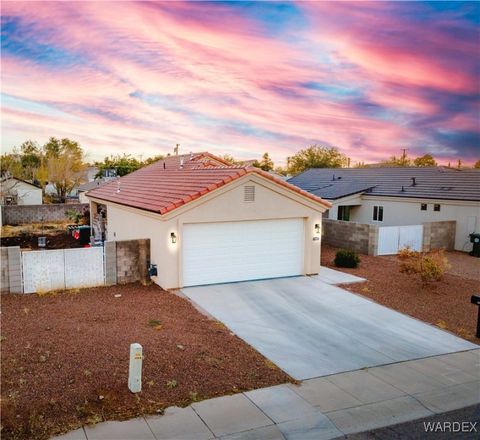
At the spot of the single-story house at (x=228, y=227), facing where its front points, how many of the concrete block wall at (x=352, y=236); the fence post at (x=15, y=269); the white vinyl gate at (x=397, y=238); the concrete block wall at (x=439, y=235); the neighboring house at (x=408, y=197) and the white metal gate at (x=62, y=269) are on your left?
4

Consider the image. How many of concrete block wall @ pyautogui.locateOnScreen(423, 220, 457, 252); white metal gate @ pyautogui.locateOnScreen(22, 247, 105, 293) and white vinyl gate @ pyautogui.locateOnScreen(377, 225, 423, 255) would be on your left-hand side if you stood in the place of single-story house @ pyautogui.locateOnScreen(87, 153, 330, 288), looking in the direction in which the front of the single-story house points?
2

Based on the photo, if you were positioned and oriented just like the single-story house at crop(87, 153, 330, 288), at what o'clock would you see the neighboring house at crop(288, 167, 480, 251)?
The neighboring house is roughly at 9 o'clock from the single-story house.

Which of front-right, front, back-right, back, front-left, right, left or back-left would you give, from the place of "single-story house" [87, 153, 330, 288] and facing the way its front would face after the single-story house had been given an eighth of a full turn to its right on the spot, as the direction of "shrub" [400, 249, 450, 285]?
left

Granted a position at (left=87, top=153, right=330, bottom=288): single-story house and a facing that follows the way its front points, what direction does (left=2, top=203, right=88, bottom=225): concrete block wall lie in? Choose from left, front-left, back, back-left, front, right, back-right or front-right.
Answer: back

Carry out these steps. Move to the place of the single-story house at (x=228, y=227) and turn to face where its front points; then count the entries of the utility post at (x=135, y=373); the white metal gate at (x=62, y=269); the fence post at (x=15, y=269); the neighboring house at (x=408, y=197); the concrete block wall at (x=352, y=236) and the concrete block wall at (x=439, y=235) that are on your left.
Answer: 3

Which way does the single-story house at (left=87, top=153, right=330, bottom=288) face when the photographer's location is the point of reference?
facing the viewer and to the right of the viewer

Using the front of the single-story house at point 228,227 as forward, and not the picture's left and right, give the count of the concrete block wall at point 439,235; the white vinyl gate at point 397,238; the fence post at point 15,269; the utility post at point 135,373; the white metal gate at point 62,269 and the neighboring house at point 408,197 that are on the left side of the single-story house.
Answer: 3

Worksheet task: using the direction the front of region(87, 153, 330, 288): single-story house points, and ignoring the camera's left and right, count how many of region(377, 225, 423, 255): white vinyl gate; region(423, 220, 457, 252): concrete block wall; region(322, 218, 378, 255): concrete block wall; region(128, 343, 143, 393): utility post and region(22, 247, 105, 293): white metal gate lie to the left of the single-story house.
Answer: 3

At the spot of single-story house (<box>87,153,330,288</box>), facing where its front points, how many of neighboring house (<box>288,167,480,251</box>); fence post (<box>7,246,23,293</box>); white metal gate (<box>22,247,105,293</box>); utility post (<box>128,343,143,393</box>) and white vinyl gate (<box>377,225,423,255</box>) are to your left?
2

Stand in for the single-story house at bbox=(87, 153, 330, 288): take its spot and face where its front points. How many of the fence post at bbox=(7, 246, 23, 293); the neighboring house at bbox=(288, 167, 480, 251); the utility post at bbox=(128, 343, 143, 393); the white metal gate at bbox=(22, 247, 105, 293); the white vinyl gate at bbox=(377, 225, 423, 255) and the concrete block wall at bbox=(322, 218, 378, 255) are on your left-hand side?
3

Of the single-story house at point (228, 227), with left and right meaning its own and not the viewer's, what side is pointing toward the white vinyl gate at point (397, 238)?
left

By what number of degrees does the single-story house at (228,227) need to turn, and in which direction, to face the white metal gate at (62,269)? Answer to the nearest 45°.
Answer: approximately 135° to its right

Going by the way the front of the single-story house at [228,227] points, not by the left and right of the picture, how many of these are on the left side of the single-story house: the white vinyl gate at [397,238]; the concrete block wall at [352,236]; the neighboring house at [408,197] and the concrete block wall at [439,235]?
4

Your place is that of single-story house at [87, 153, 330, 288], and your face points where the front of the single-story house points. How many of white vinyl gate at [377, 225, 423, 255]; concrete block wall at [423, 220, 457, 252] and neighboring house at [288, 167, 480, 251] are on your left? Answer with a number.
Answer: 3

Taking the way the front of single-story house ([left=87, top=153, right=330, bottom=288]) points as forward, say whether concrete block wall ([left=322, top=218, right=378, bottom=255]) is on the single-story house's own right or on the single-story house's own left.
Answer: on the single-story house's own left

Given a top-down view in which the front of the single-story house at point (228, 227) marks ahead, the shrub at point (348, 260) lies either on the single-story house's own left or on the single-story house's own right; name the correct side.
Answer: on the single-story house's own left

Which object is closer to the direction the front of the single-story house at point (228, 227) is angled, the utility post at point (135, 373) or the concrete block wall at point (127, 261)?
the utility post
